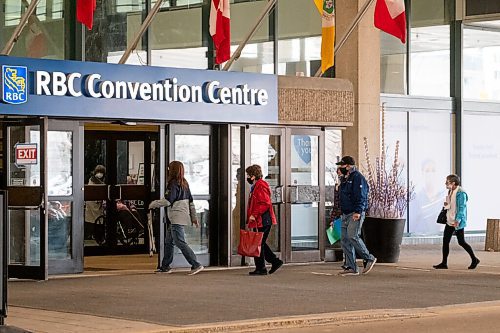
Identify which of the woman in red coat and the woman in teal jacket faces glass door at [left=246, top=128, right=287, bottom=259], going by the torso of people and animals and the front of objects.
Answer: the woman in teal jacket

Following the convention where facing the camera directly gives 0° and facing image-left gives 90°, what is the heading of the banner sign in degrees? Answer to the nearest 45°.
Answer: approximately 315°

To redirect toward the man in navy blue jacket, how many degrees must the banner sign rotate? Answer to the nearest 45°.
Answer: approximately 45° to its left

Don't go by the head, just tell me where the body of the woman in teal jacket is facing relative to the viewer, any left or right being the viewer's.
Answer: facing to the left of the viewer

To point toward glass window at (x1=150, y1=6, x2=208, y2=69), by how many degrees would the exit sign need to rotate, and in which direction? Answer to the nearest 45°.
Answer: approximately 135° to its left
